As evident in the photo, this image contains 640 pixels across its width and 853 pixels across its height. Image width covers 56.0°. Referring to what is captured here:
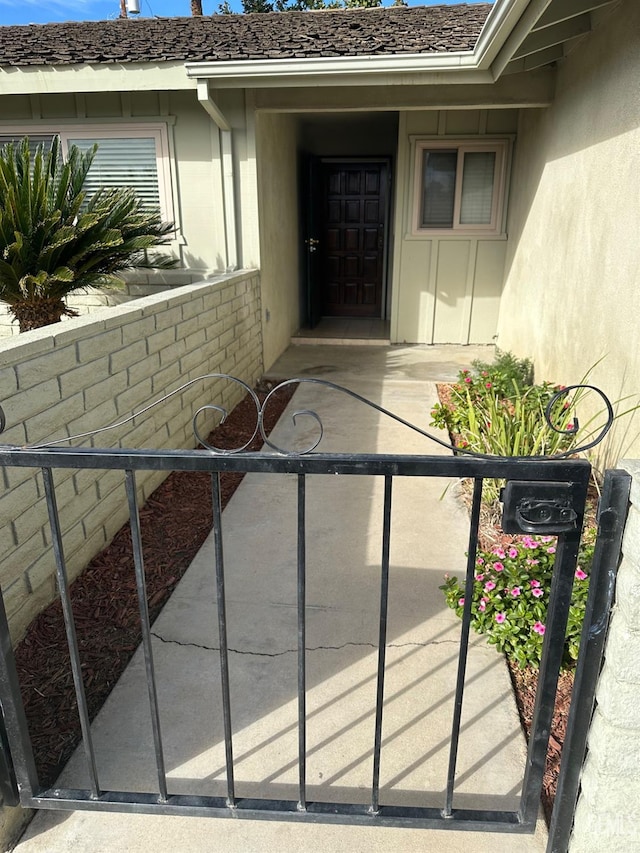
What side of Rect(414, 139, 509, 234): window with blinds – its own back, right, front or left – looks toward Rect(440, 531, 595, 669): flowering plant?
front

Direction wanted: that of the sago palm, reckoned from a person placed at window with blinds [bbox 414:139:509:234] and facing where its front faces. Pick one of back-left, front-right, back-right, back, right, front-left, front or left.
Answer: front-right

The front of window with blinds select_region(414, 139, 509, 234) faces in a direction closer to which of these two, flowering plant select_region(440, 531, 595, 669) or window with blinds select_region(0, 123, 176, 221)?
the flowering plant

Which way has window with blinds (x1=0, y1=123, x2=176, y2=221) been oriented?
toward the camera

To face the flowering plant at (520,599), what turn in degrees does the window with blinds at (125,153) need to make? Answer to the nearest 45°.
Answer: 0° — it already faces it

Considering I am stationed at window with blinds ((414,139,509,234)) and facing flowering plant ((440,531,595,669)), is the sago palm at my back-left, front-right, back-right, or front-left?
front-right

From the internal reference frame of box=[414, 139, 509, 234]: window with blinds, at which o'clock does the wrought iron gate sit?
The wrought iron gate is roughly at 12 o'clock from the window with blinds.

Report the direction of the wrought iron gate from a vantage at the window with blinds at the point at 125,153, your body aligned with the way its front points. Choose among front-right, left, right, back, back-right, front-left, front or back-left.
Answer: front

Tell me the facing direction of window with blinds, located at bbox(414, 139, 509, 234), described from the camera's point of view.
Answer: facing the viewer

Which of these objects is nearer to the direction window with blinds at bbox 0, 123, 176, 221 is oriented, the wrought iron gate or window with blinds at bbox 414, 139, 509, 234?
the wrought iron gate

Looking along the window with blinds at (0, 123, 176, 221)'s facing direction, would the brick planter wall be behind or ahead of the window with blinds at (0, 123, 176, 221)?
ahead

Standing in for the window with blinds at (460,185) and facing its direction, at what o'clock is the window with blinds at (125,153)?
the window with blinds at (125,153) is roughly at 2 o'clock from the window with blinds at (460,185).
